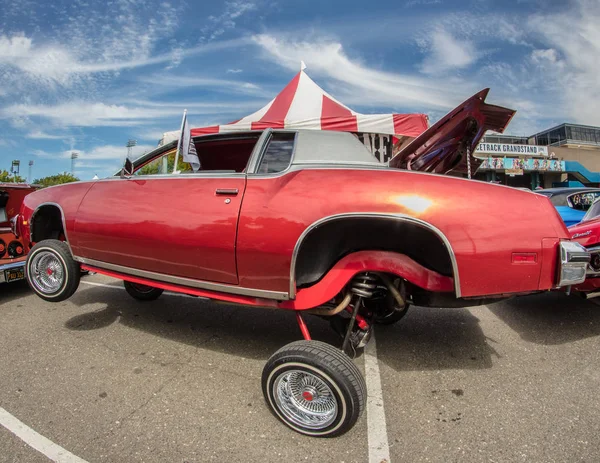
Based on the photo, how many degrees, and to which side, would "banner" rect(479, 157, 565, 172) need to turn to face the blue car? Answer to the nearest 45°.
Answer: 0° — it already faces it

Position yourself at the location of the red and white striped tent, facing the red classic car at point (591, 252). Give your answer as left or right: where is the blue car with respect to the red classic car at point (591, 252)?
left

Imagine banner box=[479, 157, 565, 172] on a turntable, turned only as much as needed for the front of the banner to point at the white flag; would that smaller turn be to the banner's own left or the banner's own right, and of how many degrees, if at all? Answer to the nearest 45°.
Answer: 0° — it already faces it

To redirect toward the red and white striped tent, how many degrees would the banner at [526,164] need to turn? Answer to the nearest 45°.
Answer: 0° — it already faces it

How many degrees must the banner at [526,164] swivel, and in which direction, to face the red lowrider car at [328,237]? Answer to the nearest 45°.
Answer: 0° — it already faces it

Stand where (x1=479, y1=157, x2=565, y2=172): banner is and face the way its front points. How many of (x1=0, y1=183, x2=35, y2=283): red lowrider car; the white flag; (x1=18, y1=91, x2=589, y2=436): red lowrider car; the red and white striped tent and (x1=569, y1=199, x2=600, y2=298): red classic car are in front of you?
5

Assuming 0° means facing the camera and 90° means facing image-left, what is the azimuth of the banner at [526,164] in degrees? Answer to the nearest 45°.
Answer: approximately 0°

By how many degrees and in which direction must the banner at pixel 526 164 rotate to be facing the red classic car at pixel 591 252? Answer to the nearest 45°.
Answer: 0° — it already faces it

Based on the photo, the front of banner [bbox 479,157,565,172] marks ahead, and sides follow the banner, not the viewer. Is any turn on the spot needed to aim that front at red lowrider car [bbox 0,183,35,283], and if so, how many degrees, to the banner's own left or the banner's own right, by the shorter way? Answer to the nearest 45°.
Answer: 0° — it already faces it

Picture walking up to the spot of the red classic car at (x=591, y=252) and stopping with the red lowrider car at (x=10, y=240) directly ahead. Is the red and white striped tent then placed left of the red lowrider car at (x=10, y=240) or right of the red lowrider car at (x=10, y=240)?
right
